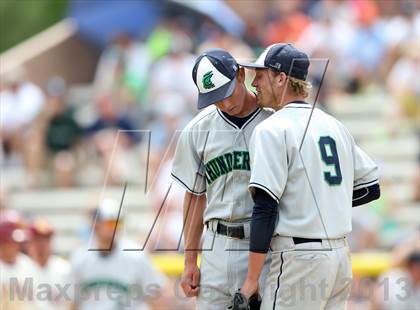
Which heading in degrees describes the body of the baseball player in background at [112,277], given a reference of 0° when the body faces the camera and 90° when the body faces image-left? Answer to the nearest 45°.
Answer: approximately 0°

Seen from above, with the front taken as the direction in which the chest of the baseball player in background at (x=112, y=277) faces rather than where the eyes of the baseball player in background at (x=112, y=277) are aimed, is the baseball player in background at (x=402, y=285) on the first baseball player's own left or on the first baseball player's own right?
on the first baseball player's own left

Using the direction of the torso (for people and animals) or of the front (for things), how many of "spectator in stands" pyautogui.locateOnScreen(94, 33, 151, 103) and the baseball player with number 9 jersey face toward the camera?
1

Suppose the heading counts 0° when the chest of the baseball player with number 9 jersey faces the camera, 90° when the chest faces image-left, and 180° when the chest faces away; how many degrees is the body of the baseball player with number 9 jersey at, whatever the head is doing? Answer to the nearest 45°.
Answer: approximately 135°

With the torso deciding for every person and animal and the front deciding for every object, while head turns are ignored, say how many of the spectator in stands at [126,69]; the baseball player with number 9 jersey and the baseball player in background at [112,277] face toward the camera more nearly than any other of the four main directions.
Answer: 2

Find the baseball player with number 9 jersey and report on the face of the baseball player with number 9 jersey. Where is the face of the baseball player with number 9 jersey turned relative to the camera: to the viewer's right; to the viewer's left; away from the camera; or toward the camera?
to the viewer's left

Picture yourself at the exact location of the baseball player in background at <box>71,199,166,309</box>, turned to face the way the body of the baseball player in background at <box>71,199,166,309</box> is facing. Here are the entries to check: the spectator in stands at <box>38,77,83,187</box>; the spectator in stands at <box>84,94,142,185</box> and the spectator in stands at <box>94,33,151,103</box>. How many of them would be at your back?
3

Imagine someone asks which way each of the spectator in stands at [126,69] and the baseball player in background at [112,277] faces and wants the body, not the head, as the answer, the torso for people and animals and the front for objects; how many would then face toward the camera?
2

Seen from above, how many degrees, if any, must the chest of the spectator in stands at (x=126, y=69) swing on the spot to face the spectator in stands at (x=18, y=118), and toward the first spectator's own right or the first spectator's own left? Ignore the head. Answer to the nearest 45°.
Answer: approximately 90° to the first spectator's own right
